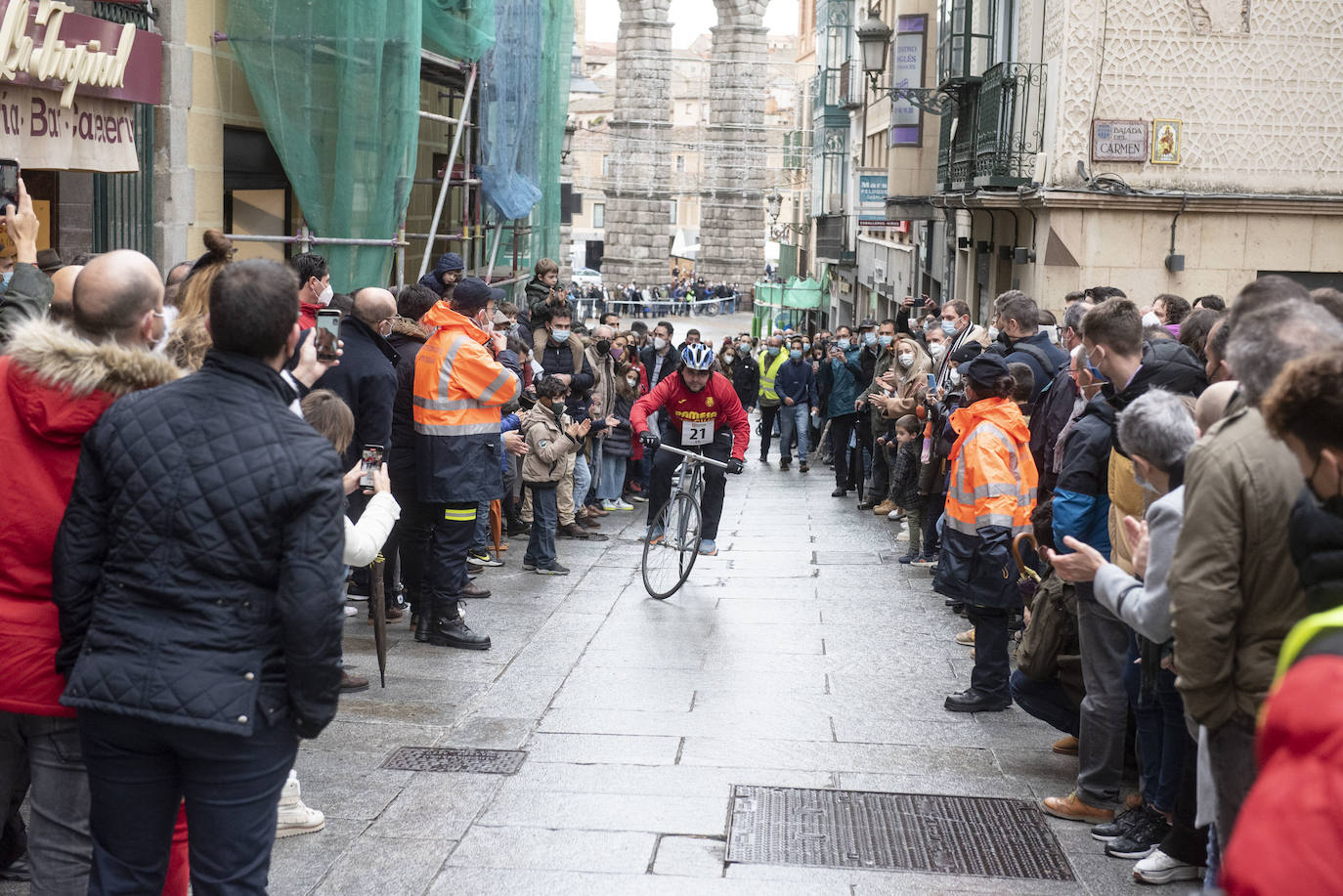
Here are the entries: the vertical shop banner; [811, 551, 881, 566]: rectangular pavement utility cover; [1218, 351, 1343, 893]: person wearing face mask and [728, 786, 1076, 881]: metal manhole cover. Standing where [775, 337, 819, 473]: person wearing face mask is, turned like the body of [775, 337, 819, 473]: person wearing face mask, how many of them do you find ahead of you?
3

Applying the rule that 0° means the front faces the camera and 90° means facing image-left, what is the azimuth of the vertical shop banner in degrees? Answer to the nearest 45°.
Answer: approximately 0°

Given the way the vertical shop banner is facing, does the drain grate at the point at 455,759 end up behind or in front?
in front

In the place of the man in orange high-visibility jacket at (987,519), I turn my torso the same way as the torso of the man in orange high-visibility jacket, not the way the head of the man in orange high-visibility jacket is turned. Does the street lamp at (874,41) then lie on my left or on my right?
on my right

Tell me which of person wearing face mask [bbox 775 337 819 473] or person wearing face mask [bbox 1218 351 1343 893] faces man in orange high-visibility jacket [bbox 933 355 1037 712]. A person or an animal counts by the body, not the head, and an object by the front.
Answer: person wearing face mask [bbox 775 337 819 473]

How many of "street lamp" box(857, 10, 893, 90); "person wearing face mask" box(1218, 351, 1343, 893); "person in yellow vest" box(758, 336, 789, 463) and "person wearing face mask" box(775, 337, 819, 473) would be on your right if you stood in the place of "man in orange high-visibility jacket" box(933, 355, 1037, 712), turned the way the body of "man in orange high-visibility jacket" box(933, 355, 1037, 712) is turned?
3

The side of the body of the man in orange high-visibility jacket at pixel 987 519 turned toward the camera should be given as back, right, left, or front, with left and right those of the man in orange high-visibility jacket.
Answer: left

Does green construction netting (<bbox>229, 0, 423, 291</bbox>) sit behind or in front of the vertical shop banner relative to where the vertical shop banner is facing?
in front
